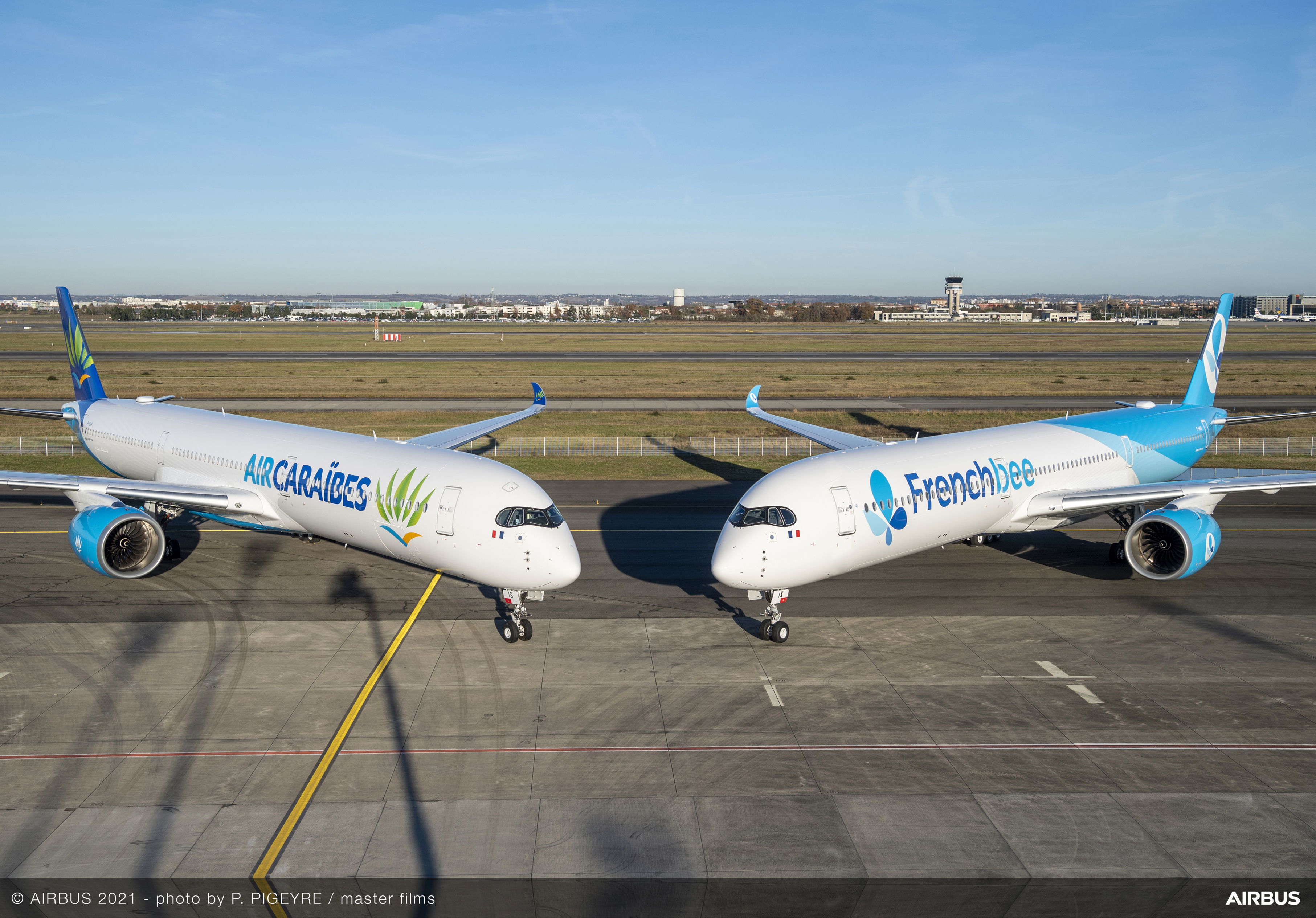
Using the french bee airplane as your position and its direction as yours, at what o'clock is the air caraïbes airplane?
The air caraïbes airplane is roughly at 1 o'clock from the french bee airplane.

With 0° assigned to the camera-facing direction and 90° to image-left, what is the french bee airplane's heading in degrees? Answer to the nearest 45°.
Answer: approximately 45°

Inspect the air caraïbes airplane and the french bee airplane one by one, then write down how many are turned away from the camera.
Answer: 0

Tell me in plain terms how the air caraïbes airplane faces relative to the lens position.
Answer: facing the viewer and to the right of the viewer
